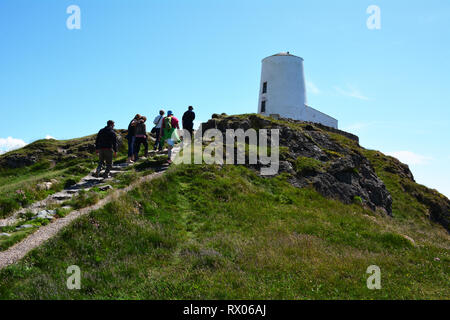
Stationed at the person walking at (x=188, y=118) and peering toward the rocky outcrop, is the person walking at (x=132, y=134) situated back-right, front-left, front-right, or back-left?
back-right

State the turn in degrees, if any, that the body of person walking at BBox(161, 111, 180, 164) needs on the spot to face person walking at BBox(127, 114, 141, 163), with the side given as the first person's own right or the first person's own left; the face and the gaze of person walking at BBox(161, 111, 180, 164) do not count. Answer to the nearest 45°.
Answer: approximately 45° to the first person's own left

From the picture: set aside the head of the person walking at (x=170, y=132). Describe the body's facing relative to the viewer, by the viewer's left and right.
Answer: facing away from the viewer

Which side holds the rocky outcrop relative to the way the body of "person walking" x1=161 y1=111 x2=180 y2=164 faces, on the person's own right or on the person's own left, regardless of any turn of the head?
on the person's own right
